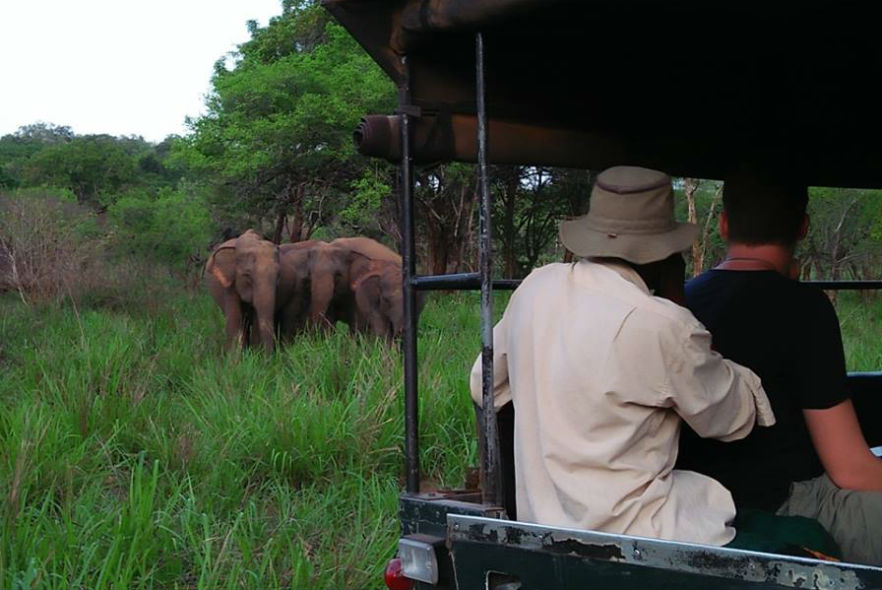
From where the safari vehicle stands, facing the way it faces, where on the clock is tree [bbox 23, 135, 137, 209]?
The tree is roughly at 11 o'clock from the safari vehicle.

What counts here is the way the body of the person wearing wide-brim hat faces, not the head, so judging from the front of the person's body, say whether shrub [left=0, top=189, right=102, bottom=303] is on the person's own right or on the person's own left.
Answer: on the person's own left

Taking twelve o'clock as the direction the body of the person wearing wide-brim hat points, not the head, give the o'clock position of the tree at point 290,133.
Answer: The tree is roughly at 10 o'clock from the person wearing wide-brim hat.

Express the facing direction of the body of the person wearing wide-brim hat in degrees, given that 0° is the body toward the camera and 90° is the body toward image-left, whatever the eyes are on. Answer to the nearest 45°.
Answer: approximately 225°

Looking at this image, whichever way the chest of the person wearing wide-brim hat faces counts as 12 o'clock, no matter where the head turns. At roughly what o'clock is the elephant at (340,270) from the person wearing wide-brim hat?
The elephant is roughly at 10 o'clock from the person wearing wide-brim hat.

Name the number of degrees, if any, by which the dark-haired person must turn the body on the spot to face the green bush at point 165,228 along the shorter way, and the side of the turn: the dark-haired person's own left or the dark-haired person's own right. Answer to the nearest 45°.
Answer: approximately 90° to the dark-haired person's own left

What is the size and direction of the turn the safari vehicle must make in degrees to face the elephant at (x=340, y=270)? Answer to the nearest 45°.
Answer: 0° — it already faces it

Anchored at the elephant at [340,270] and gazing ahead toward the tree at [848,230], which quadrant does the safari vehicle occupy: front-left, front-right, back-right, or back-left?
back-right

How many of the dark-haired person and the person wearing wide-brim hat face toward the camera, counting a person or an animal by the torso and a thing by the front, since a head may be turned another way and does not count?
0

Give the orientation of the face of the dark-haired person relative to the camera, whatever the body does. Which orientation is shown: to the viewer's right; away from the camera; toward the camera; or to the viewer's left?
away from the camera

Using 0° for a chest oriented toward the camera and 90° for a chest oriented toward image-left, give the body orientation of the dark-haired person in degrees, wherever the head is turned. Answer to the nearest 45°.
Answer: approximately 225°

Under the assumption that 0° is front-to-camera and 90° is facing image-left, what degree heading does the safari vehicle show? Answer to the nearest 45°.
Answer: approximately 180°
